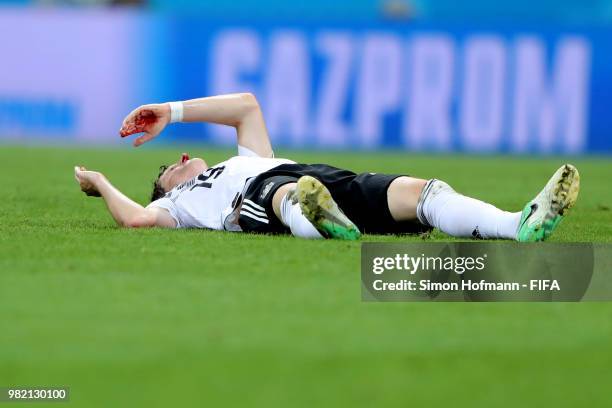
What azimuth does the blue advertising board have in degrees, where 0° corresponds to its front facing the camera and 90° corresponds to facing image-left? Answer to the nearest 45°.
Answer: approximately 0°

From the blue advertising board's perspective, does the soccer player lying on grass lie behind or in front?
in front
